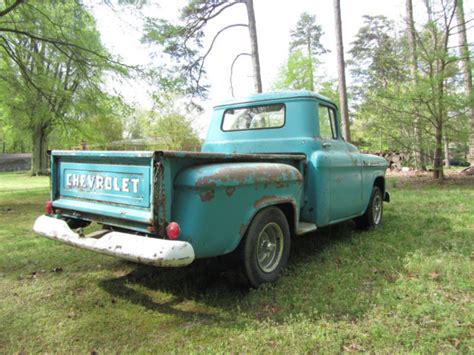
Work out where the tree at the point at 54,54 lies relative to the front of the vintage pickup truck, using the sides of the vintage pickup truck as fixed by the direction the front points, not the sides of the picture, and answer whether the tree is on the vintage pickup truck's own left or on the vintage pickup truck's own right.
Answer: on the vintage pickup truck's own left

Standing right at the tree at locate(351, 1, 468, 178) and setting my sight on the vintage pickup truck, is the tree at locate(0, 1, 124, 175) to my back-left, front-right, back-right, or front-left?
front-right

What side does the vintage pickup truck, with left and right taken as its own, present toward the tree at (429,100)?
front

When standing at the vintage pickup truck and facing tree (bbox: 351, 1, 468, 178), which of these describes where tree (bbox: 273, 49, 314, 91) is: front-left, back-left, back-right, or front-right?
front-left

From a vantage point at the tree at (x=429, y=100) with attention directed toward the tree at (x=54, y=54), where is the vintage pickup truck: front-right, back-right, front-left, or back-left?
front-left

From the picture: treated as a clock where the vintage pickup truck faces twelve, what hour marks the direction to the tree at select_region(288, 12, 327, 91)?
The tree is roughly at 11 o'clock from the vintage pickup truck.

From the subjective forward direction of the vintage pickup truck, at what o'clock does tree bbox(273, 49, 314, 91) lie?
The tree is roughly at 11 o'clock from the vintage pickup truck.

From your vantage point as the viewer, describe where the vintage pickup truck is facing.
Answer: facing away from the viewer and to the right of the viewer
